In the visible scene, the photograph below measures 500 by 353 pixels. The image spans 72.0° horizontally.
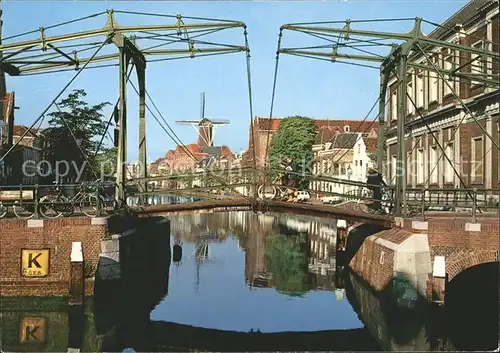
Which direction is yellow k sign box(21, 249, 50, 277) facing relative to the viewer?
toward the camera

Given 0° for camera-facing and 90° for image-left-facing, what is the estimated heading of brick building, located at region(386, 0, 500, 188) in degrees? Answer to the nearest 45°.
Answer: approximately 45°

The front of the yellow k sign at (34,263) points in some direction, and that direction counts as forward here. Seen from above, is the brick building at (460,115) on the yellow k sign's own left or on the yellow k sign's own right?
on the yellow k sign's own left

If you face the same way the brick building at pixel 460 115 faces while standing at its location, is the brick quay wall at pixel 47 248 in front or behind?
in front

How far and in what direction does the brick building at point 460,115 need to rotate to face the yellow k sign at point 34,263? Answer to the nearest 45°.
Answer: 0° — it already faces it

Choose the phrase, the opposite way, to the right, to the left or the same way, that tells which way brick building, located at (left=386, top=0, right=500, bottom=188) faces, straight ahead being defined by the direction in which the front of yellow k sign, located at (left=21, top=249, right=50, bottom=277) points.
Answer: to the right

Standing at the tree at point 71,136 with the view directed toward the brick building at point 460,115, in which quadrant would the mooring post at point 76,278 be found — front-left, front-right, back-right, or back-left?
front-right

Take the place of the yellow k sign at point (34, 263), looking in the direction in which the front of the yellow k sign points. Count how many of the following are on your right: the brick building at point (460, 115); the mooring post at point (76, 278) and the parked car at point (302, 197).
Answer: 0

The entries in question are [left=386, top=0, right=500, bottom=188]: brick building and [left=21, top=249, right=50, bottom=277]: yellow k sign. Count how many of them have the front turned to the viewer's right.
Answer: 0

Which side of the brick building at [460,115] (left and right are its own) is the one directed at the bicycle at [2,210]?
front

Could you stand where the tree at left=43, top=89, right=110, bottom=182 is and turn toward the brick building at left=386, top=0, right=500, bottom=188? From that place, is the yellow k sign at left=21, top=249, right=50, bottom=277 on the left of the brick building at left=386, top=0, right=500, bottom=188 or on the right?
right
